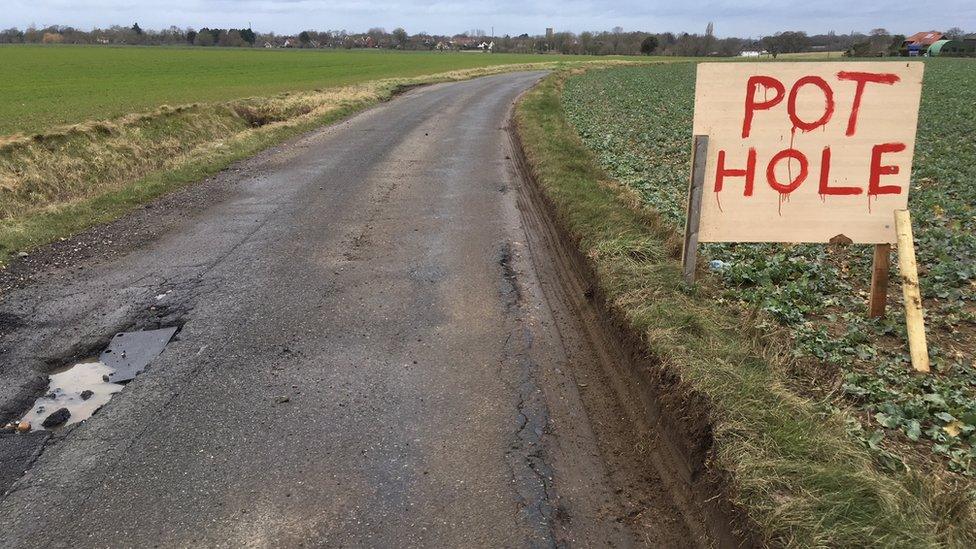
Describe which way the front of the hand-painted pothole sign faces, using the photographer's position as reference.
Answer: facing the viewer

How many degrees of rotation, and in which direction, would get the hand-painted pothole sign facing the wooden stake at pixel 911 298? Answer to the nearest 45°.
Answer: approximately 45° to its left
